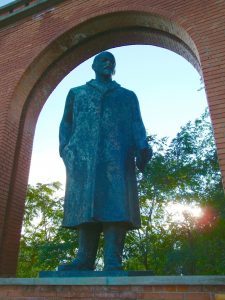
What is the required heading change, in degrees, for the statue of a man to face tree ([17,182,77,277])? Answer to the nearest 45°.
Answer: approximately 180°

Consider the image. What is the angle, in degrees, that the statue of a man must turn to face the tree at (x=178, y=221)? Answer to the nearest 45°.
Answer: approximately 180°

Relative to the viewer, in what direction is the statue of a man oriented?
toward the camera
